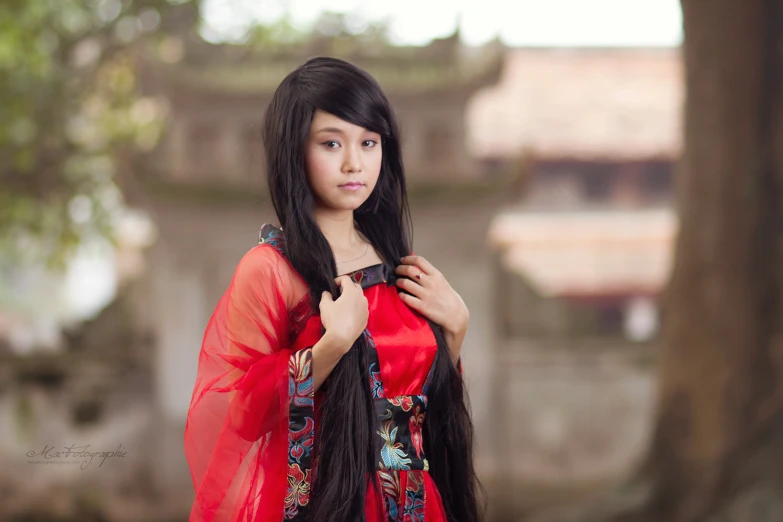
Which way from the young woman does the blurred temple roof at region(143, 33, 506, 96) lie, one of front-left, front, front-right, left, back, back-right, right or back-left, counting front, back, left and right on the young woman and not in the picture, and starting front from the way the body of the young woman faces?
back-left

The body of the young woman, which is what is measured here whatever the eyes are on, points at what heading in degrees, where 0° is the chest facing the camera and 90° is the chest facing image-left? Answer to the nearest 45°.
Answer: approximately 315°

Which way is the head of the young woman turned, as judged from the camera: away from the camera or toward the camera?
toward the camera

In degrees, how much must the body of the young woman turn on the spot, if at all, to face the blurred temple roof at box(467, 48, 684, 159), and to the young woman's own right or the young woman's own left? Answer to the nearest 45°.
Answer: approximately 135° to the young woman's own left

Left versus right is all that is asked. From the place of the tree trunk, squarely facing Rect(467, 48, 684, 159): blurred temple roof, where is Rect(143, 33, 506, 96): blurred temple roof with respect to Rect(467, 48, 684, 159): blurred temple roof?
left

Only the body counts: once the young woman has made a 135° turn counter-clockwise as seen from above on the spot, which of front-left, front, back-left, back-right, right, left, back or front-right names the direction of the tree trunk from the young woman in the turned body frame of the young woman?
front-right
